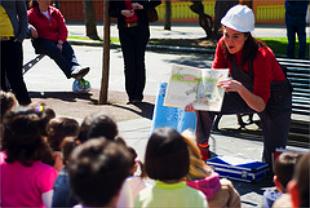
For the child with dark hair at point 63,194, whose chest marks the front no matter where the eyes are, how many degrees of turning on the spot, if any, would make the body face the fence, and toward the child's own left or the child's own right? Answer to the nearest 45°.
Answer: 0° — they already face it

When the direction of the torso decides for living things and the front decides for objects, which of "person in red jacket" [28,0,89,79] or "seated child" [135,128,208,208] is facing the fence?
the seated child

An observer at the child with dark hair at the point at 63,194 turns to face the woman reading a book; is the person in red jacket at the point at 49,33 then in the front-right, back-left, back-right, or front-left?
front-left

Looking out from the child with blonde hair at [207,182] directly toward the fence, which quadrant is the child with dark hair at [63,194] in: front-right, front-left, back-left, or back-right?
back-left

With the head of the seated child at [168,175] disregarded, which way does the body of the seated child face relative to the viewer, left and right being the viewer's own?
facing away from the viewer

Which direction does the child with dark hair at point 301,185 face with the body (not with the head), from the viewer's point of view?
away from the camera

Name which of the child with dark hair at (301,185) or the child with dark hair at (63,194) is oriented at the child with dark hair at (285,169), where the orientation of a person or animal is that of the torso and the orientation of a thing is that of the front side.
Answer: the child with dark hair at (301,185)

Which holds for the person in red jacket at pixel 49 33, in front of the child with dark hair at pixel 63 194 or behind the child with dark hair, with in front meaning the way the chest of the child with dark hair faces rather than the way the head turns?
in front

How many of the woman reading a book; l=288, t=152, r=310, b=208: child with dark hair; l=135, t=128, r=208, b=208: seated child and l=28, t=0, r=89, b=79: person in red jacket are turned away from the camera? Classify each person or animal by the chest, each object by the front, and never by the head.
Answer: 2

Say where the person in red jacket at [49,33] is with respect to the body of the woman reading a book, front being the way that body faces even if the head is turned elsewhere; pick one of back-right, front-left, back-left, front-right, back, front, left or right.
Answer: right

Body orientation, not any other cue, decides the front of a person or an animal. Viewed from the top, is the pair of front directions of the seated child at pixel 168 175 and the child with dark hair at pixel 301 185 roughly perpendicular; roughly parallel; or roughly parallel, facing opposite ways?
roughly parallel

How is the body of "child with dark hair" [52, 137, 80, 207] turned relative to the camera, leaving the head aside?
away from the camera

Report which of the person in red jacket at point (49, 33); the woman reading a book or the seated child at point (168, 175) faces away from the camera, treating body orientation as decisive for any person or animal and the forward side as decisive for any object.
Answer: the seated child

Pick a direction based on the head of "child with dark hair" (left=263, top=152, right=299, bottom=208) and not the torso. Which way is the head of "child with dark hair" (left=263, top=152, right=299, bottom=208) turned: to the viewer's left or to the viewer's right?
to the viewer's left

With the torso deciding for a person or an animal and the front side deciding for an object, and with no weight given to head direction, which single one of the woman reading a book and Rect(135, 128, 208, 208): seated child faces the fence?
the seated child

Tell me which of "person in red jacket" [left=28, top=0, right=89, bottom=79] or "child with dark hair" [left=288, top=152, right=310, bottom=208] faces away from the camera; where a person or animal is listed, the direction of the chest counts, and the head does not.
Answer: the child with dark hair

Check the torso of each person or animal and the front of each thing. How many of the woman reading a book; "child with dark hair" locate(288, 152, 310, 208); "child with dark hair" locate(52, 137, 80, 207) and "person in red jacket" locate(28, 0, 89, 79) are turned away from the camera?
2

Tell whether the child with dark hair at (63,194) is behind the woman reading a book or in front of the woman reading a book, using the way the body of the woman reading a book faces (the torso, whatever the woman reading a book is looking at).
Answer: in front
